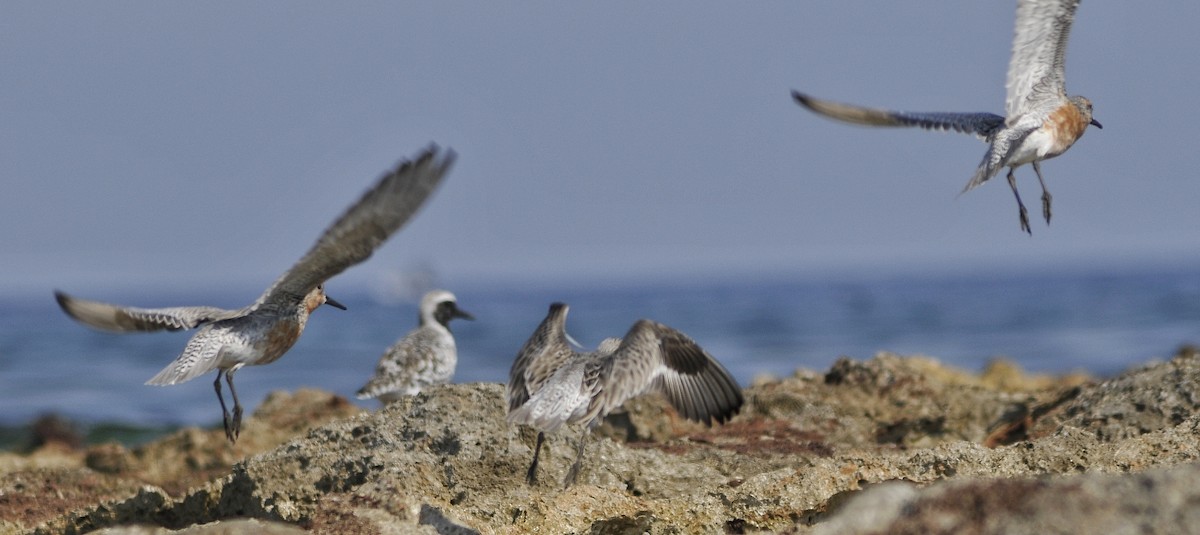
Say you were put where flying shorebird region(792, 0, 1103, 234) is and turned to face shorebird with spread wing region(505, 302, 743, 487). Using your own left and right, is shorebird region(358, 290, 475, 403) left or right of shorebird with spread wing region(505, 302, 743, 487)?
right

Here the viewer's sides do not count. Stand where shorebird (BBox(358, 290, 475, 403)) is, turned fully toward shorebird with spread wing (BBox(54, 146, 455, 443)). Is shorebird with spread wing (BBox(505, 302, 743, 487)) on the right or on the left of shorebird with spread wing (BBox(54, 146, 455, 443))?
left

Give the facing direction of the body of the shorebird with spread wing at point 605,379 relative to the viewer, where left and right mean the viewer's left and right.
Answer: facing away from the viewer and to the right of the viewer

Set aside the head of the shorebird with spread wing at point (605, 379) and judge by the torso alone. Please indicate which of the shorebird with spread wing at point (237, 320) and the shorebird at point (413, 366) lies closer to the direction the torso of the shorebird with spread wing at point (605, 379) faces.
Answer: the shorebird

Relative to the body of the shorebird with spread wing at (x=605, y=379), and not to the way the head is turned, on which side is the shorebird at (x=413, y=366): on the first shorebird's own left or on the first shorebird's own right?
on the first shorebird's own left
